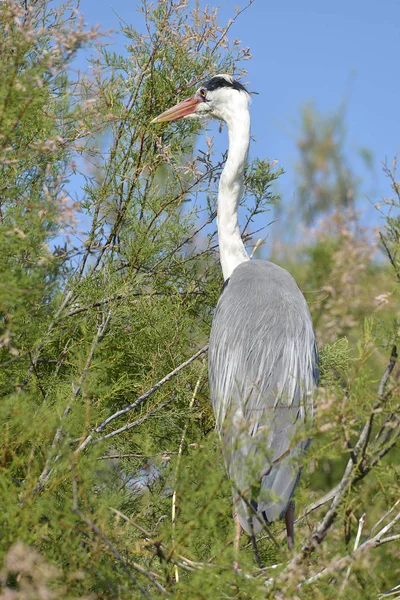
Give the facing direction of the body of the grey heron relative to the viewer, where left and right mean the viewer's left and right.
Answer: facing away from the viewer and to the left of the viewer
